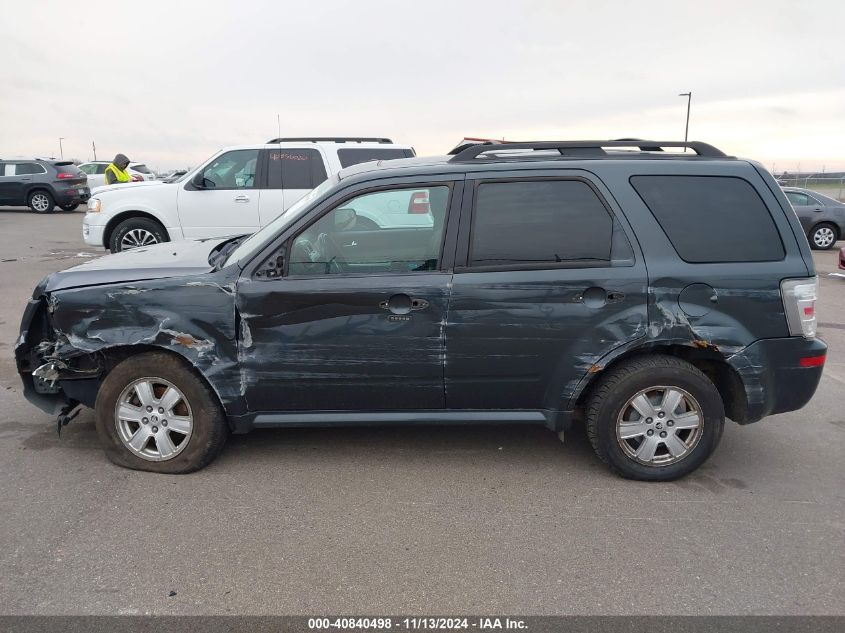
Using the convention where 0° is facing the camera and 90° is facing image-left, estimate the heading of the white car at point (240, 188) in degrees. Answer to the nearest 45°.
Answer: approximately 90°

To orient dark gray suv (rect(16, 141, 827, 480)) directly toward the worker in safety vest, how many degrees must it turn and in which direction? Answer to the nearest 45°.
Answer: approximately 45° to its right

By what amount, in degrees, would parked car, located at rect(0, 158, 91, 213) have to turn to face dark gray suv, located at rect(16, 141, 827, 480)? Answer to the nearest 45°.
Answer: approximately 135° to its left

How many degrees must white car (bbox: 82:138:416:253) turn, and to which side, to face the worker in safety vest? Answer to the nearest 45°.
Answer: approximately 45° to its right

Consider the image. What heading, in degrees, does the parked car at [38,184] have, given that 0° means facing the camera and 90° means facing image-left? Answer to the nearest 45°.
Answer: approximately 135°

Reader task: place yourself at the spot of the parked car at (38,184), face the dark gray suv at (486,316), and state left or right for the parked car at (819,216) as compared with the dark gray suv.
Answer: left

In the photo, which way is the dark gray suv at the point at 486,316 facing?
to the viewer's left
